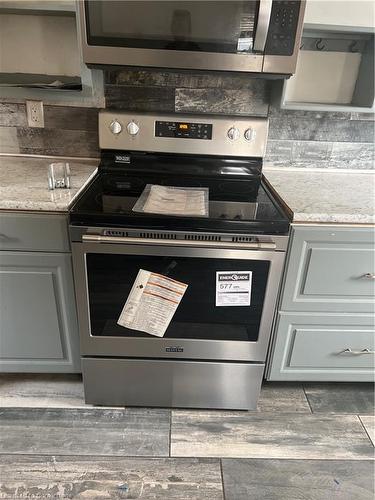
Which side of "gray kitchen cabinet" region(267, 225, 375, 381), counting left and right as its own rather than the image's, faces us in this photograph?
front

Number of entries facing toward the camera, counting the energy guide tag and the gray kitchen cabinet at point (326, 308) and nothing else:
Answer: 2

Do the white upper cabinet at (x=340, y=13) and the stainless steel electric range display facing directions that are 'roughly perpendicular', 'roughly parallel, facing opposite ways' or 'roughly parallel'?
roughly parallel

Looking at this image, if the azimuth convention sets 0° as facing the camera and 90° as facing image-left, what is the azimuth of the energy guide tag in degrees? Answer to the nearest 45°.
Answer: approximately 0°

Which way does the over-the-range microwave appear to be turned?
toward the camera

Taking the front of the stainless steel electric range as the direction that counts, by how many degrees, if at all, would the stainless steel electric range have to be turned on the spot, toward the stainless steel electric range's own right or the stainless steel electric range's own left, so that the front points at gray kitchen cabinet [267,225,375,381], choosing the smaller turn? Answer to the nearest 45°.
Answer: approximately 90° to the stainless steel electric range's own left

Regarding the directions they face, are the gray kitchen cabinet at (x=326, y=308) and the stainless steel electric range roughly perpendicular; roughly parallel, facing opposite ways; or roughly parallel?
roughly parallel

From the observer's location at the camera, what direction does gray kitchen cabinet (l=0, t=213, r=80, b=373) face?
facing the viewer
